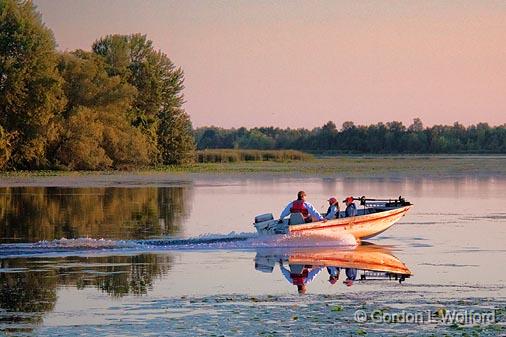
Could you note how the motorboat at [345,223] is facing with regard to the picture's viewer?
facing to the right of the viewer
